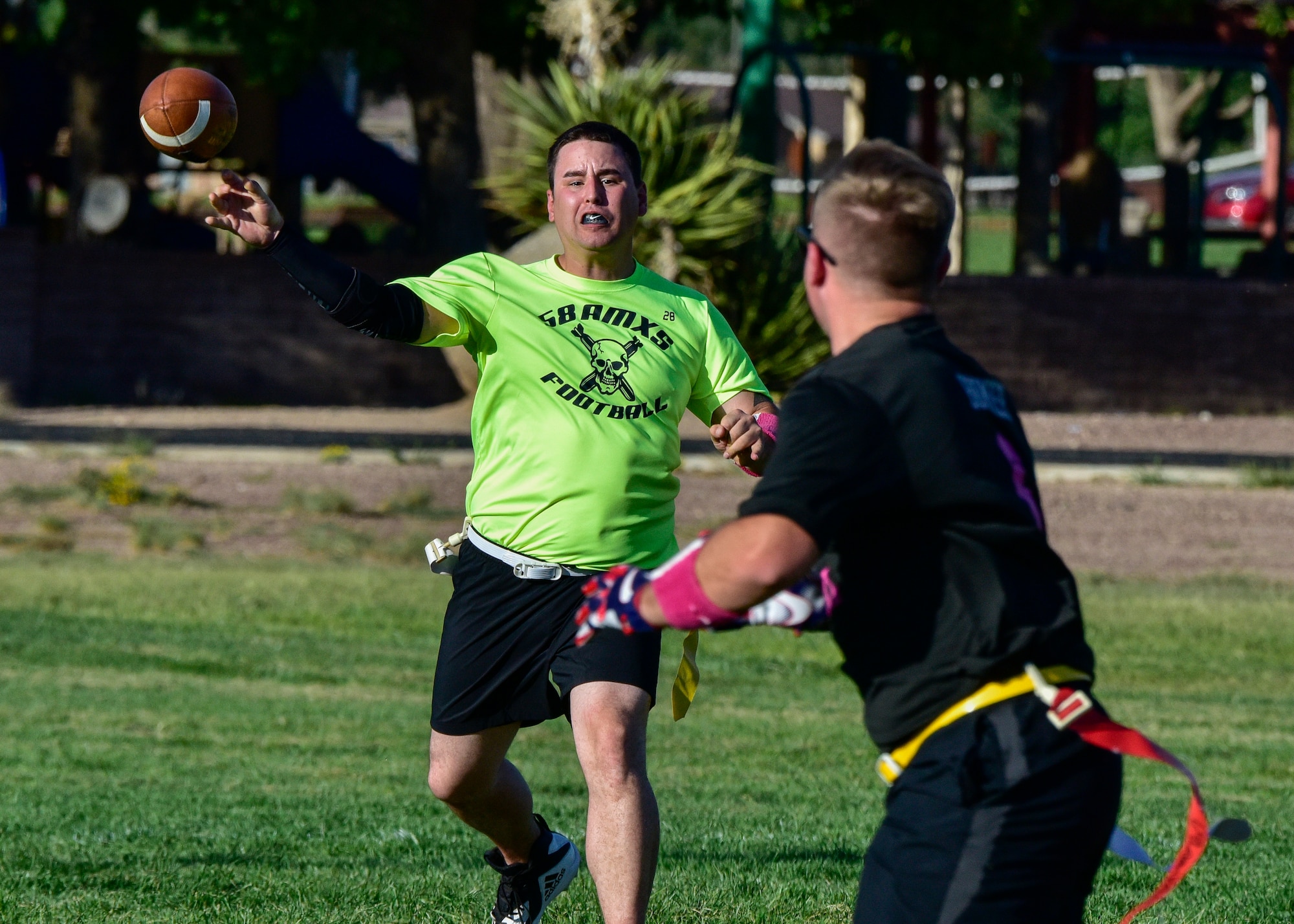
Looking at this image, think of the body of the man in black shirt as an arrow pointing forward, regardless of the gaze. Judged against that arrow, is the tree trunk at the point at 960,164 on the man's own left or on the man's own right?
on the man's own right

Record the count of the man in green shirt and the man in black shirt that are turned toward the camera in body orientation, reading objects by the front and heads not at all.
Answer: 1

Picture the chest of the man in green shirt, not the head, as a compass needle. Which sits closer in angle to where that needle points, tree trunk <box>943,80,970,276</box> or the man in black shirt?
the man in black shirt

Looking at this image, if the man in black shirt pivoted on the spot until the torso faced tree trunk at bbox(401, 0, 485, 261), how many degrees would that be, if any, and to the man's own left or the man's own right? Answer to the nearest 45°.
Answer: approximately 45° to the man's own right

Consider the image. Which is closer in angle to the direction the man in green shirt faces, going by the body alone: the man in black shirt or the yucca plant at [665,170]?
the man in black shirt

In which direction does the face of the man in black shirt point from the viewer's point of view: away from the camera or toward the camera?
away from the camera

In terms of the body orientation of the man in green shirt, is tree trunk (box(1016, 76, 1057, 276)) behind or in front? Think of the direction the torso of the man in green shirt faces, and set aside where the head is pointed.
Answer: behind

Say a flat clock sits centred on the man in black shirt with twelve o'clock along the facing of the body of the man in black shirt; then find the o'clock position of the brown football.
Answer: The brown football is roughly at 12 o'clock from the man in black shirt.

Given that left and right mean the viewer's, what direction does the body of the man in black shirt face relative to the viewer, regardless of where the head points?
facing away from the viewer and to the left of the viewer

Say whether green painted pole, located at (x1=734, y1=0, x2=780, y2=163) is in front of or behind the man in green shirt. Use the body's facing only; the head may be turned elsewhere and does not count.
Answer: behind

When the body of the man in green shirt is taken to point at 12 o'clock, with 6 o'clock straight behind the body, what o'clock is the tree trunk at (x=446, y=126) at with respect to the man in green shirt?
The tree trunk is roughly at 6 o'clock from the man in green shirt.

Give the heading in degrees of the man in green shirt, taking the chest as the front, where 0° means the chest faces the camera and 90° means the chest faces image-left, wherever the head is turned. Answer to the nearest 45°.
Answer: approximately 0°
